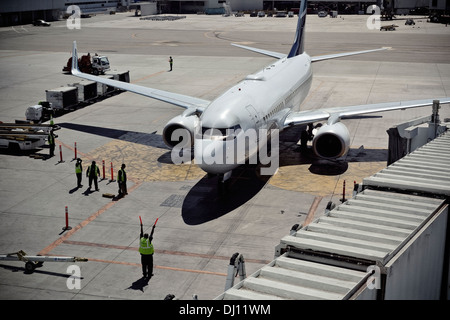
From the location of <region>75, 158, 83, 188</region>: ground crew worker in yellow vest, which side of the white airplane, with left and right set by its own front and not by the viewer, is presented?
front

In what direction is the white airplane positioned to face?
toward the camera

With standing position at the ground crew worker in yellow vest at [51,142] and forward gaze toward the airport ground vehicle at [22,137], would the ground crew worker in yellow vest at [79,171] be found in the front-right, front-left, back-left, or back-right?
back-left

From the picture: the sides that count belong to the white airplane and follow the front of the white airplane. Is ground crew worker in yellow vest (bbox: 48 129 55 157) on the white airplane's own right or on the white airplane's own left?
on the white airplane's own right

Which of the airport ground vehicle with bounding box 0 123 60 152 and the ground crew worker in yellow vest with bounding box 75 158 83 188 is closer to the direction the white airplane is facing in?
the ground crew worker in yellow vest

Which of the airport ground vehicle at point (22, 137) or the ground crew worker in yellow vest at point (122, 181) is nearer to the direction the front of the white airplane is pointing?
the ground crew worker in yellow vest
